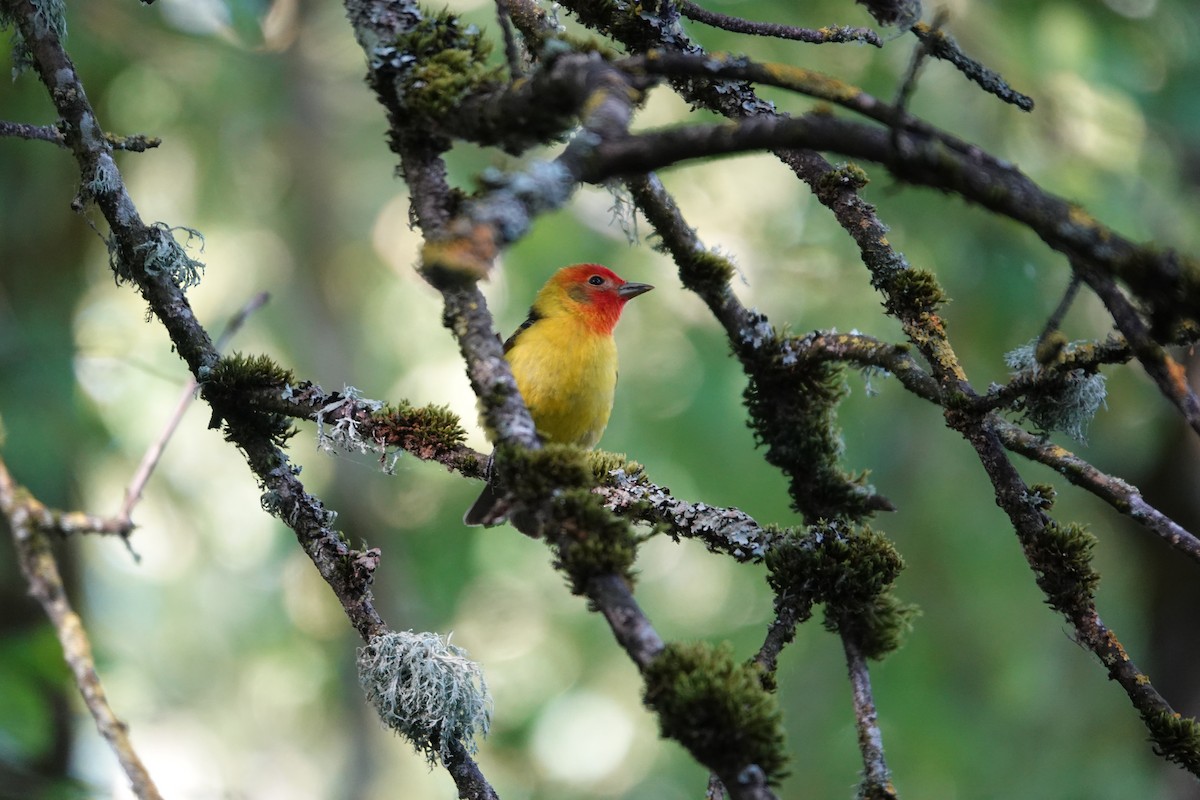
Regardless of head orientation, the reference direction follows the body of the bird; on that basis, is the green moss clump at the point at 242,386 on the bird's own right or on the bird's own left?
on the bird's own right

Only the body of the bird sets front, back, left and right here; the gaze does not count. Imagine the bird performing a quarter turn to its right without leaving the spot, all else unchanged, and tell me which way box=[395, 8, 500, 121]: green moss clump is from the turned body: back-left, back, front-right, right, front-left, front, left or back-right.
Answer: front-left

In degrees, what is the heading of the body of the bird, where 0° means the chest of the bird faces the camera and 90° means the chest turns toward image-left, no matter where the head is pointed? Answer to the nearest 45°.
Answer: approximately 315°
